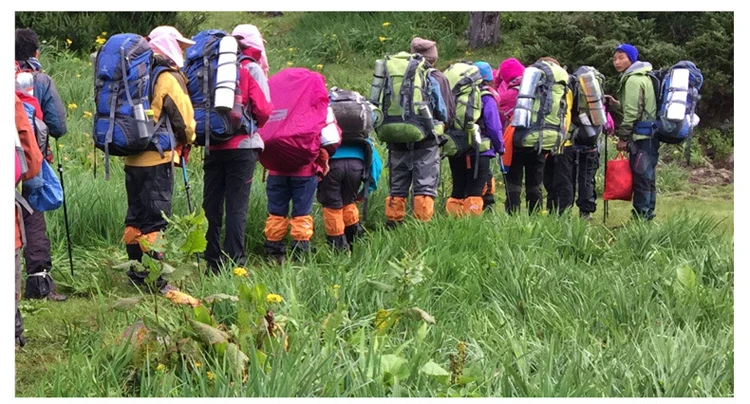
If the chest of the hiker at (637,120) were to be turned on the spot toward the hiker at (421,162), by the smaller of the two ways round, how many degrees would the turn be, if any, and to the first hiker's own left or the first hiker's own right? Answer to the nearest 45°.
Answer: approximately 45° to the first hiker's own left

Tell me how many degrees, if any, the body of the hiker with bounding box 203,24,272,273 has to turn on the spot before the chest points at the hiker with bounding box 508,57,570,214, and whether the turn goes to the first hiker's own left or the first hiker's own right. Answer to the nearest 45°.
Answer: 0° — they already face them

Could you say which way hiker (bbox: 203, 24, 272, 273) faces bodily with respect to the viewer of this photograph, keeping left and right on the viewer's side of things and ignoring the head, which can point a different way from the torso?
facing away from the viewer and to the right of the viewer

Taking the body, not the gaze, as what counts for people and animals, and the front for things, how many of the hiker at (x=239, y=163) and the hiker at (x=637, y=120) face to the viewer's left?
1

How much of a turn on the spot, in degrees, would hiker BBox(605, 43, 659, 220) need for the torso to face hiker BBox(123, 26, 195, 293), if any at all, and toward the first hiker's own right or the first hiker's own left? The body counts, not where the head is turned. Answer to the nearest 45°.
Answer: approximately 45° to the first hiker's own left

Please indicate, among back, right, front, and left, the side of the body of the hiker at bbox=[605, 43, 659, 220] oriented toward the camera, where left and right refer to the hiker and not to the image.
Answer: left

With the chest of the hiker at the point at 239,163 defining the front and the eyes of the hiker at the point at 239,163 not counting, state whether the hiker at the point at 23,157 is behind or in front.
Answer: behind

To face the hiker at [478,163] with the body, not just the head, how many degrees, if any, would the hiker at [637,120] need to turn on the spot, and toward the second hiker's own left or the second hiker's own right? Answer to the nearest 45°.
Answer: approximately 45° to the second hiker's own left

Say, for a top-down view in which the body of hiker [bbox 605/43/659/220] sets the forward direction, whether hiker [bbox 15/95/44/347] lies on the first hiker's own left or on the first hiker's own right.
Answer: on the first hiker's own left

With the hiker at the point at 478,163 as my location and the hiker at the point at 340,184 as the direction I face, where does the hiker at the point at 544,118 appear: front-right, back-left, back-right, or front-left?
back-left
